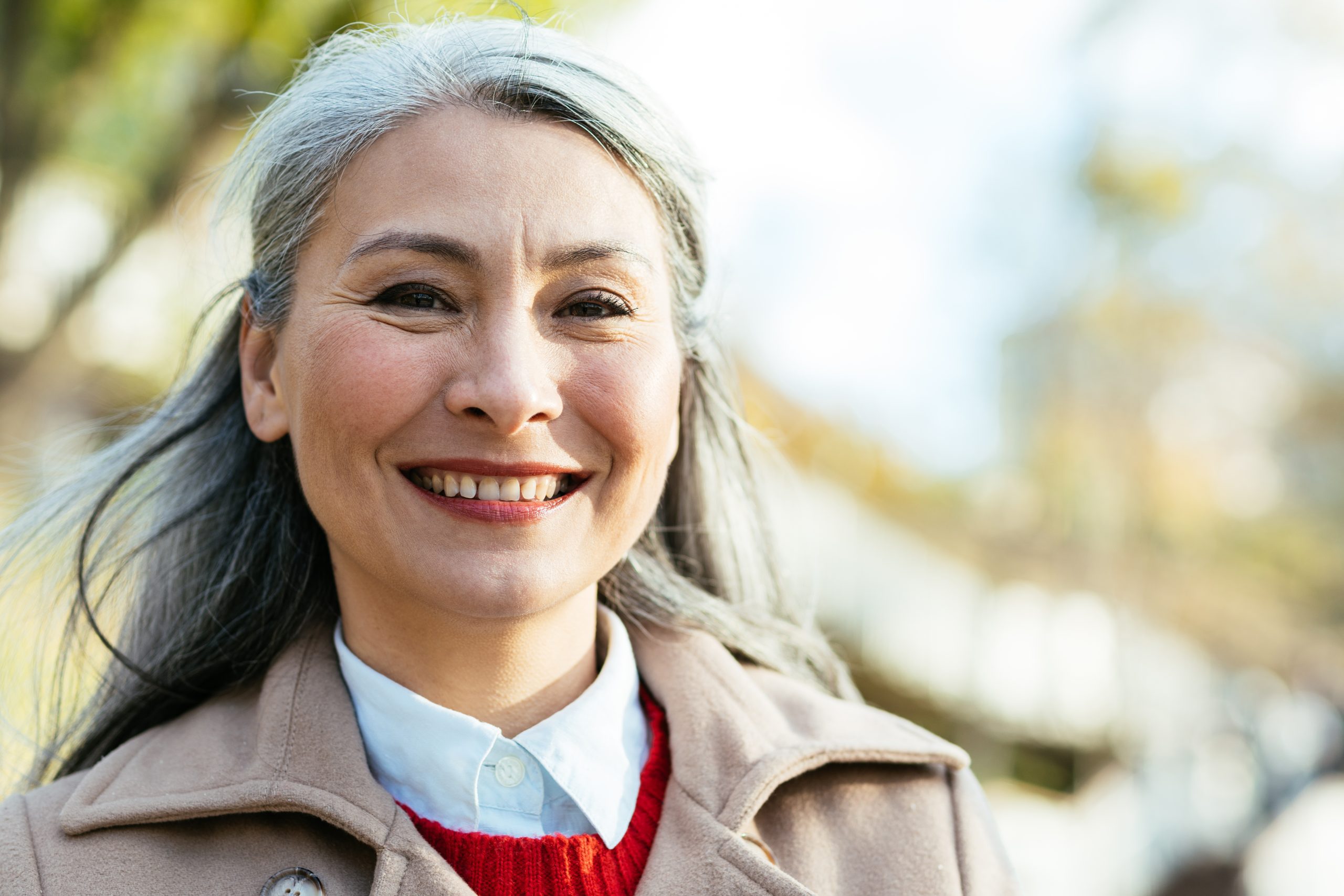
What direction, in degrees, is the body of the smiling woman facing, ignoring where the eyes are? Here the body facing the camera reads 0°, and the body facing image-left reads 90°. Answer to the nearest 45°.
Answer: approximately 0°
